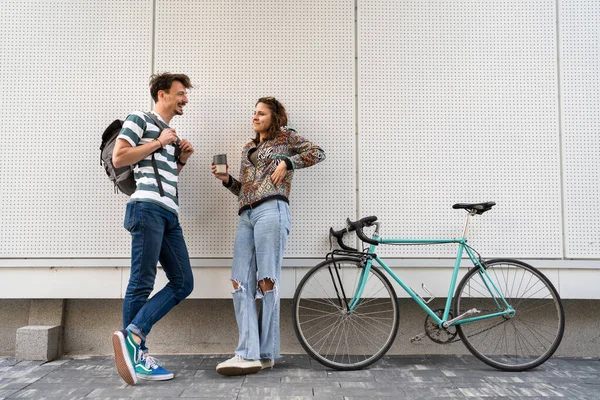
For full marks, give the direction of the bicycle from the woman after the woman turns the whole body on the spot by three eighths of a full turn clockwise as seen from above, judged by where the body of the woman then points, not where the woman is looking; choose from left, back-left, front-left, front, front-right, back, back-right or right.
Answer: right

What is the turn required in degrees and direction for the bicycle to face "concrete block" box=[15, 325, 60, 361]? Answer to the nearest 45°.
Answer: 0° — it already faces it

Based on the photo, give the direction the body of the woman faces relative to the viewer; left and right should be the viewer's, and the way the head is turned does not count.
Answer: facing the viewer and to the left of the viewer

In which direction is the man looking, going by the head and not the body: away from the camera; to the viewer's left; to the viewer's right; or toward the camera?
to the viewer's right

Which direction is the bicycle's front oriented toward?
to the viewer's left

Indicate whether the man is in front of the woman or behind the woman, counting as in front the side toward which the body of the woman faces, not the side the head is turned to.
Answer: in front

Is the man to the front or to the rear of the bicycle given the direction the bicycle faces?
to the front

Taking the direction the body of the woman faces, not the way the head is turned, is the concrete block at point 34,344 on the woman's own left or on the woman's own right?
on the woman's own right
